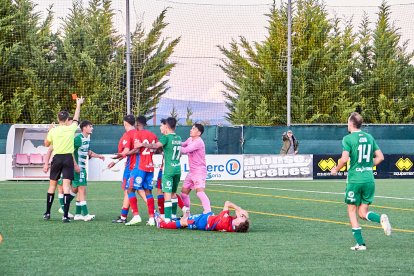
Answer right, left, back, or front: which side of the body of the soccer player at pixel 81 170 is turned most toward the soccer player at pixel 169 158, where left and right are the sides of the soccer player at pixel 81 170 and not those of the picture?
front

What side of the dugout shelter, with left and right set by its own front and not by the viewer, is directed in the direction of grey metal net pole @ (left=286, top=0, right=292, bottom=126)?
left

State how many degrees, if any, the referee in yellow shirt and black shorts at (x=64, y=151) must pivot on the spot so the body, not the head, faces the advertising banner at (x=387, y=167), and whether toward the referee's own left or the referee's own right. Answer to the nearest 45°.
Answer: approximately 45° to the referee's own right

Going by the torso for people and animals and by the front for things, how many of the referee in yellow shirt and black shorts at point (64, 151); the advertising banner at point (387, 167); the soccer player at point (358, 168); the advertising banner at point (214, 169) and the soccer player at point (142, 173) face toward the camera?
2

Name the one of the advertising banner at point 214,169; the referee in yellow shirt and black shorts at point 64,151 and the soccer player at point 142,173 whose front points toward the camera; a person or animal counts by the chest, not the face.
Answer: the advertising banner

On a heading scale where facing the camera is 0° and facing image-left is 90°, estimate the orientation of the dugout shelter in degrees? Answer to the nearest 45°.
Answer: approximately 0°

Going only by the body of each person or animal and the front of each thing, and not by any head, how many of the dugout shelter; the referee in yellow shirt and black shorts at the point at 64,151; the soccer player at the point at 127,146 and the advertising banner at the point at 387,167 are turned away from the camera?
1
